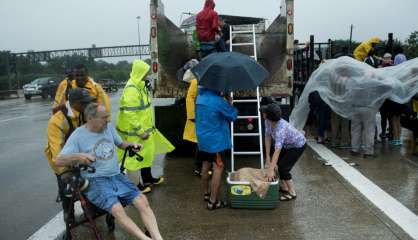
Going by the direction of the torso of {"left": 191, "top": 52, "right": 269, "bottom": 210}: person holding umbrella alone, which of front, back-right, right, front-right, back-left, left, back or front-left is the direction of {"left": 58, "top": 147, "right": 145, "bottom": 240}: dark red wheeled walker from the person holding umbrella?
back

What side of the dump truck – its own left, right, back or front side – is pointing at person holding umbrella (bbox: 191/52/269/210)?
back

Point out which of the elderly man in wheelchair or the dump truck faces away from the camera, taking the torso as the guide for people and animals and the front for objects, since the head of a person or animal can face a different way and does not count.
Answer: the dump truck

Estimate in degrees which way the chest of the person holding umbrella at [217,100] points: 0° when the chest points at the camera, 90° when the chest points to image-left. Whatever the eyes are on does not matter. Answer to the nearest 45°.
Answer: approximately 225°

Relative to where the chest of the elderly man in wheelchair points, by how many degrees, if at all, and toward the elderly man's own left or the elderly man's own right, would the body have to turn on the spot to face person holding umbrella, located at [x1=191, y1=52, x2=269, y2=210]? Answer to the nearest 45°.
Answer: approximately 90° to the elderly man's own left

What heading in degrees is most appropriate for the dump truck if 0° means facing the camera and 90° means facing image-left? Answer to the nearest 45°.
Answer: approximately 180°

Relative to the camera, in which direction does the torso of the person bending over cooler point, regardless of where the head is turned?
to the viewer's left

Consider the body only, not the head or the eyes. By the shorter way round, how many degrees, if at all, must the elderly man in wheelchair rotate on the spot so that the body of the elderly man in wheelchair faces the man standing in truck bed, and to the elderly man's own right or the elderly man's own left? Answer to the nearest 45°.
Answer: approximately 90° to the elderly man's own left
